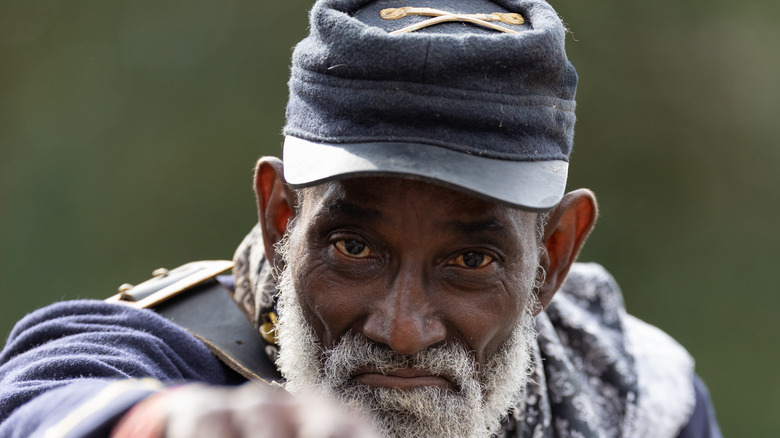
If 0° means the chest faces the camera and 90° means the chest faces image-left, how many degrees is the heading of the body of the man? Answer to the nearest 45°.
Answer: approximately 0°
